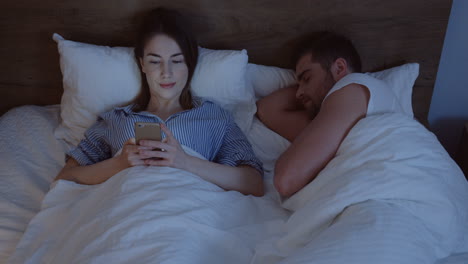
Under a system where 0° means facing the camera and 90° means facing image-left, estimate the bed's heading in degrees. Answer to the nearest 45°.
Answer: approximately 0°
